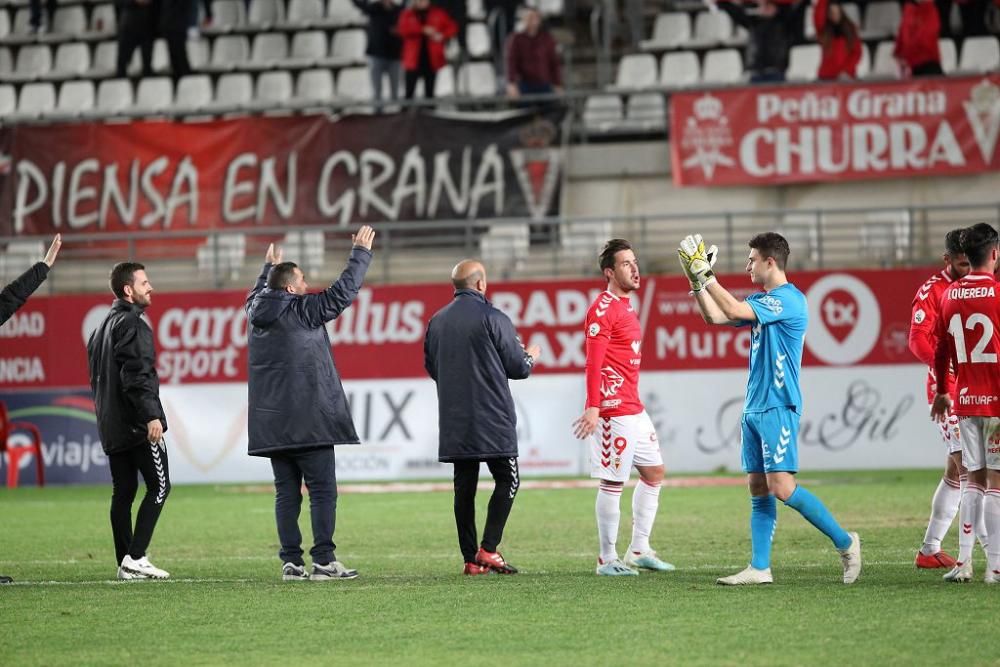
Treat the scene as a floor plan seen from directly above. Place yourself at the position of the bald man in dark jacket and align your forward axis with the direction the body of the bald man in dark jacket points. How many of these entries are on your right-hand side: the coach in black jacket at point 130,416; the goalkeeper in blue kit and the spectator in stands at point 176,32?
1

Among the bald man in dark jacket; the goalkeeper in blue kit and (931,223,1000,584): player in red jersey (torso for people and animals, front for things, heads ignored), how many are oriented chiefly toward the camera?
0

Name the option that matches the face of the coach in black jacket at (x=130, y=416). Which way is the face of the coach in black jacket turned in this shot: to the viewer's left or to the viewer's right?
to the viewer's right

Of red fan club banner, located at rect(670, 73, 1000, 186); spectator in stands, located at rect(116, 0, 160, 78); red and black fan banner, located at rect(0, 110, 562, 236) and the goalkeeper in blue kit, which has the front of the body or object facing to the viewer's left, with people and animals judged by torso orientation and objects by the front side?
the goalkeeper in blue kit

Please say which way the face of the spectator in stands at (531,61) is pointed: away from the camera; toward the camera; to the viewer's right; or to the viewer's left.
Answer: toward the camera

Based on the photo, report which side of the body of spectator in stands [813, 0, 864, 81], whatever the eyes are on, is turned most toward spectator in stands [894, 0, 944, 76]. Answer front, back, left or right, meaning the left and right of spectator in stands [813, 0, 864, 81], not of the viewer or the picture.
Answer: left

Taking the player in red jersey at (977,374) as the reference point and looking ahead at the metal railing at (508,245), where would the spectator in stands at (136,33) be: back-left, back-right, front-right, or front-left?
front-left

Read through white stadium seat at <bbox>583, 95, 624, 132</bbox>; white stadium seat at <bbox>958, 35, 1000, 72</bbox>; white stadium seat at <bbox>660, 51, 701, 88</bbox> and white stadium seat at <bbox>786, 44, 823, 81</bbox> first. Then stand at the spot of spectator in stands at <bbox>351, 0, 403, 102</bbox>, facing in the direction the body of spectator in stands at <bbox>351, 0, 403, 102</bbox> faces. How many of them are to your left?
4

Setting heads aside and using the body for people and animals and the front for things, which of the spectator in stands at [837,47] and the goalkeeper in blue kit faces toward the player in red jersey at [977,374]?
the spectator in stands

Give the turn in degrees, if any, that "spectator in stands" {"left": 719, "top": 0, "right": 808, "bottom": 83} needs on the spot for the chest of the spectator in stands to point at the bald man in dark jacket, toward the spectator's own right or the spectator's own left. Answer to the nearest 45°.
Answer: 0° — they already face them

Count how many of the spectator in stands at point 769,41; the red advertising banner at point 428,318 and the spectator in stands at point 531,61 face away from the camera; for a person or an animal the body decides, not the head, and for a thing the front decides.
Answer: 0

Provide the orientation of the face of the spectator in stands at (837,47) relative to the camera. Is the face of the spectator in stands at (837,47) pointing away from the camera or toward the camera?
toward the camera

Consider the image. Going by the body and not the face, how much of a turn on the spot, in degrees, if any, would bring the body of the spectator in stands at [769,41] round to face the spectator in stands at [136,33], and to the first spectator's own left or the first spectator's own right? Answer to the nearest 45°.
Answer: approximately 90° to the first spectator's own right

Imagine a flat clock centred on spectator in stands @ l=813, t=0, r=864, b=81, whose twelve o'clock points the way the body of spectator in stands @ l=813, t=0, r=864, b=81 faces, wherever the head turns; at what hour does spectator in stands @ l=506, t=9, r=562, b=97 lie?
spectator in stands @ l=506, t=9, r=562, b=97 is roughly at 3 o'clock from spectator in stands @ l=813, t=0, r=864, b=81.

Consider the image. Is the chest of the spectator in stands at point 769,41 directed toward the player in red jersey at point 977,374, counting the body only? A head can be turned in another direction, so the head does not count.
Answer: yes

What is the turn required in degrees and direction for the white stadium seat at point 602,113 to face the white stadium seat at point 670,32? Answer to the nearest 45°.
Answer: approximately 135° to its left
